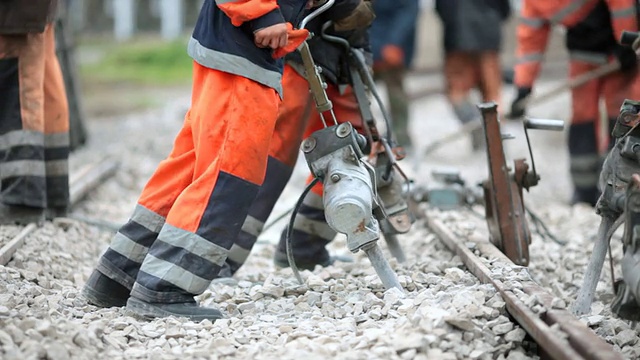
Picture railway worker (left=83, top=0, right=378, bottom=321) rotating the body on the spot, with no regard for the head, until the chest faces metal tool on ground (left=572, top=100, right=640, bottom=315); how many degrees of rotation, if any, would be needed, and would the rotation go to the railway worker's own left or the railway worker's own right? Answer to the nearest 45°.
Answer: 0° — they already face it

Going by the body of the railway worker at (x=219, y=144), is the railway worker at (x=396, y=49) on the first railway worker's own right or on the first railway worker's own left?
on the first railway worker's own left

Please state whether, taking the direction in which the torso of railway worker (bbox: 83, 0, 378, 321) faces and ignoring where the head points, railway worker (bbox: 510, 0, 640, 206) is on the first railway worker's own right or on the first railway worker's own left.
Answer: on the first railway worker's own left

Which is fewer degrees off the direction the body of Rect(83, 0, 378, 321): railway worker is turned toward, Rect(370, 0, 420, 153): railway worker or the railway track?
the railway track

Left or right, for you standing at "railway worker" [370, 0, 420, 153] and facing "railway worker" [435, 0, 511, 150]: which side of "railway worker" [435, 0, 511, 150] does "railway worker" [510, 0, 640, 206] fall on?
right

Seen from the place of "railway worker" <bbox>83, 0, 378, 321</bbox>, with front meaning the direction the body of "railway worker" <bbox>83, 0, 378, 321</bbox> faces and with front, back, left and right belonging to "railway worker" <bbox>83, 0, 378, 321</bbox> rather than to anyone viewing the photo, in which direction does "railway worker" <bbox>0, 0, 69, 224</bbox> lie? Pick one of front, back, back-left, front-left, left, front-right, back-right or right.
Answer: back-left

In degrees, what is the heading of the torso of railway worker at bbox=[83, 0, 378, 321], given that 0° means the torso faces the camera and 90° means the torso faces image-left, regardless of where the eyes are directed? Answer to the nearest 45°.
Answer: approximately 270°
